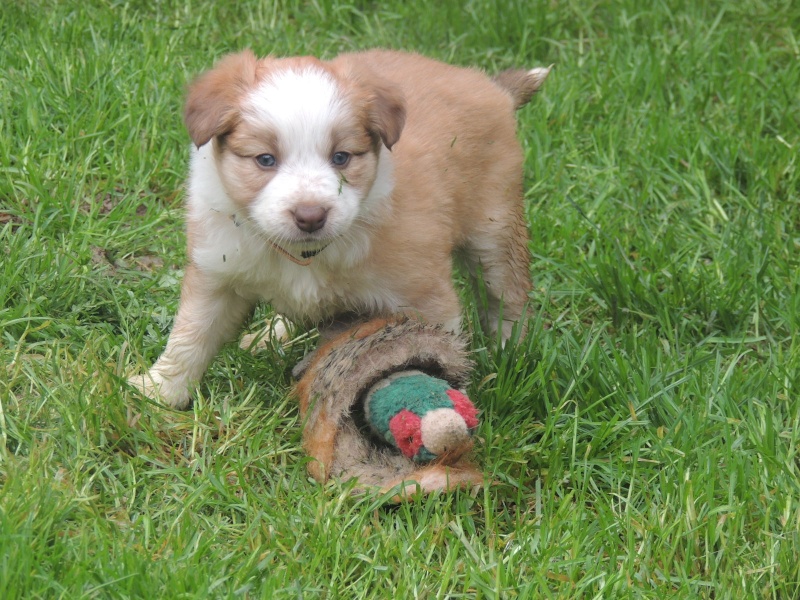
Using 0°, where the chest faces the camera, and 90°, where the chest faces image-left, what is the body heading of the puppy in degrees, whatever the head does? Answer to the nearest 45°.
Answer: approximately 45°

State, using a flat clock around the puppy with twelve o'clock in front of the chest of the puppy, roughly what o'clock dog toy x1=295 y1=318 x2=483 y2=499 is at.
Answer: The dog toy is roughly at 10 o'clock from the puppy.
